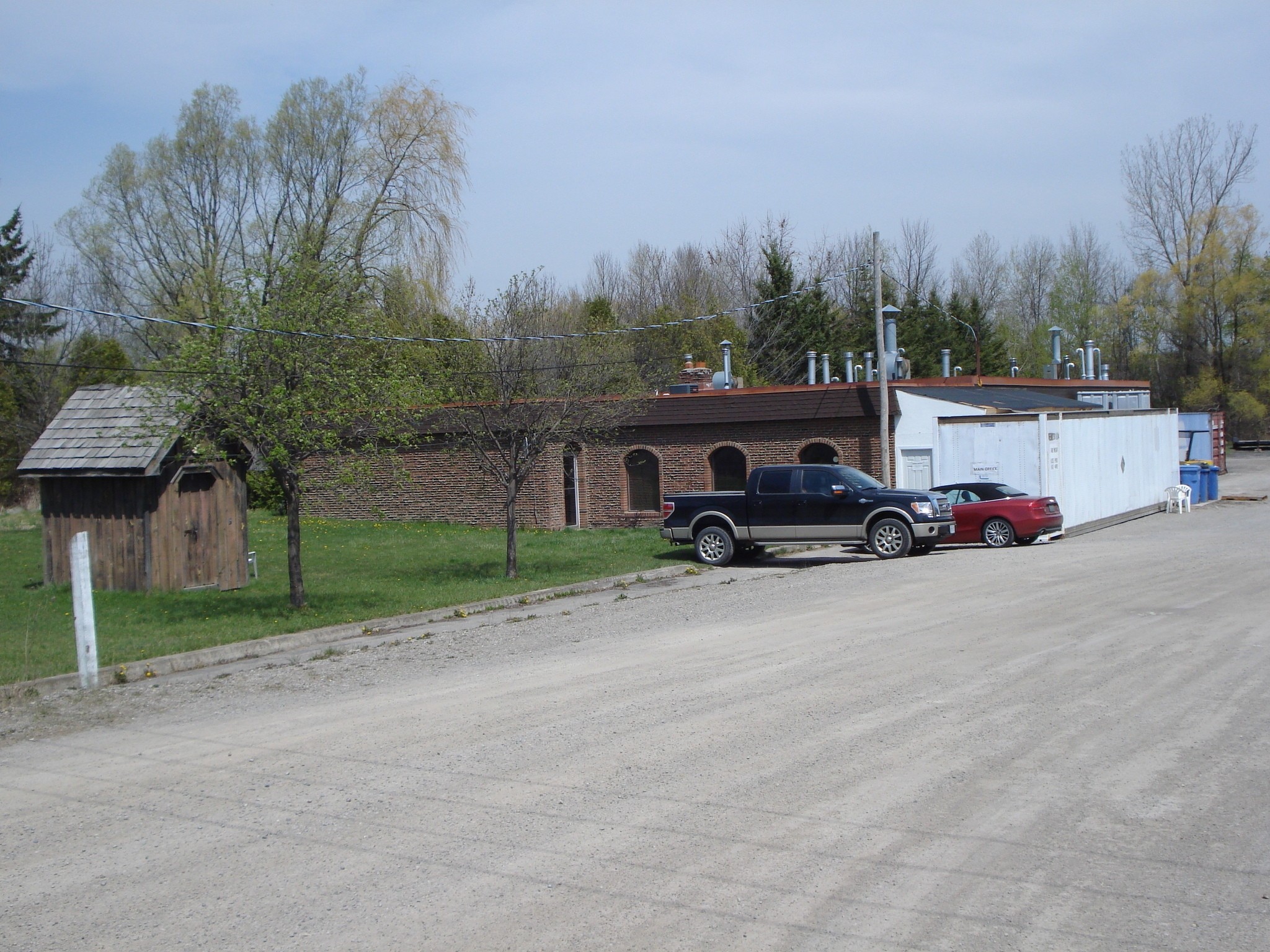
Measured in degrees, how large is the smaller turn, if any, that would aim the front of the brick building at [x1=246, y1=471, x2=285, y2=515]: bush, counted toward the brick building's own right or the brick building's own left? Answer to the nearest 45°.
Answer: approximately 90° to the brick building's own right

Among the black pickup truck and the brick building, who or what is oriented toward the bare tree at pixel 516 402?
the brick building

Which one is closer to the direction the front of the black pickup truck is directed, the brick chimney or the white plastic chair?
the white plastic chair

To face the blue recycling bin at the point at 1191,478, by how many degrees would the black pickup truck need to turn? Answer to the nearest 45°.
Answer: approximately 45° to its left

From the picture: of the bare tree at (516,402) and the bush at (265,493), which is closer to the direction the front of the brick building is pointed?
the bare tree

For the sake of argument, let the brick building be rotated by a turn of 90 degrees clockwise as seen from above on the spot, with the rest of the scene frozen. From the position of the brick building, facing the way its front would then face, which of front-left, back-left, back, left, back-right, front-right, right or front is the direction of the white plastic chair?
back

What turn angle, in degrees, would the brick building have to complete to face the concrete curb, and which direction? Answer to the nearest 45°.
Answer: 0° — it already faces it

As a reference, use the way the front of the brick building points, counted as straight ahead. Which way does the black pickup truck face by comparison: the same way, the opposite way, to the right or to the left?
to the left

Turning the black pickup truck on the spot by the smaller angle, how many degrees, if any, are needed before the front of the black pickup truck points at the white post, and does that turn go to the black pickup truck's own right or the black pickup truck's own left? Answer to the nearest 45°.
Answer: approximately 135° to the black pickup truck's own right

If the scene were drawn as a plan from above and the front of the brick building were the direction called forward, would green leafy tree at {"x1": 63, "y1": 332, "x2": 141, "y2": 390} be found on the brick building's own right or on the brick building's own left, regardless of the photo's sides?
on the brick building's own right

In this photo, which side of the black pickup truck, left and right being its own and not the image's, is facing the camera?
right

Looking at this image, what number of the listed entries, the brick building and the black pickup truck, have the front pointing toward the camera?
1

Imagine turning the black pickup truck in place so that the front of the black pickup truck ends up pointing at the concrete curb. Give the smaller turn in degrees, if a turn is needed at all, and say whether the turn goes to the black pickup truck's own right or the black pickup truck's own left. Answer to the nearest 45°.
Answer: approximately 135° to the black pickup truck's own right
